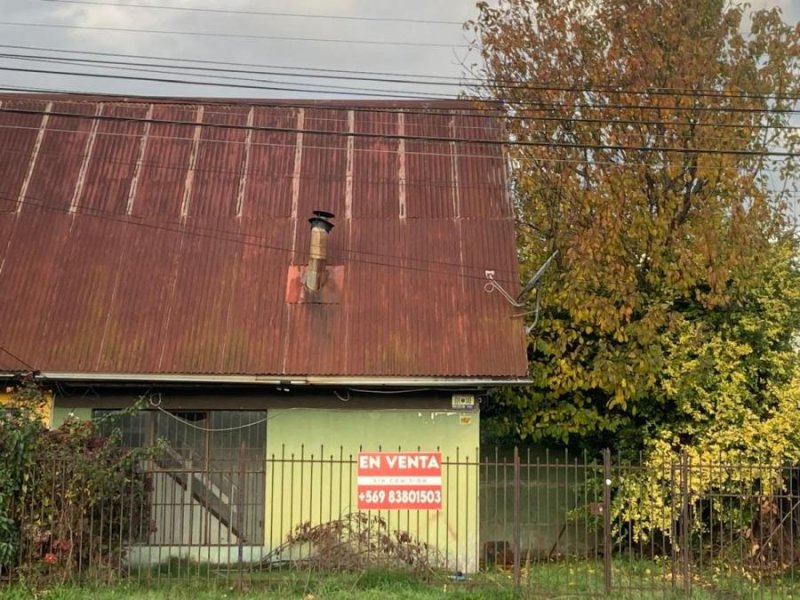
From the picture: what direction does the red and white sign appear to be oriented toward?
toward the camera

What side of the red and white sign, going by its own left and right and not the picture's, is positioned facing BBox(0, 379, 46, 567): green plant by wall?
right

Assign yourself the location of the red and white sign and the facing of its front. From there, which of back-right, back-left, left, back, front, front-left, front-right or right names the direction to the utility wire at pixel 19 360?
right

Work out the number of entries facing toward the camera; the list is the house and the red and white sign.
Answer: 2

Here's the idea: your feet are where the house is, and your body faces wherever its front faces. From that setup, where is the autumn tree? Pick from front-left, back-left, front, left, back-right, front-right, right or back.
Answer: left

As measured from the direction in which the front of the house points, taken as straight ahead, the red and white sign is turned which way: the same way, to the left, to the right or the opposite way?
the same way

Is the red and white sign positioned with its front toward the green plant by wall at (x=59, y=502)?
no

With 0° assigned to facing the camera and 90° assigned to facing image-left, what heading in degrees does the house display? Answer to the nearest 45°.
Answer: approximately 0°
